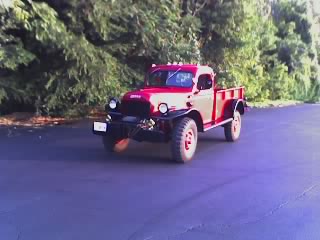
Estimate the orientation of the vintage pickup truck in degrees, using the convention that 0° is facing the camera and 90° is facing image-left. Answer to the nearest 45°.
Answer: approximately 45°
